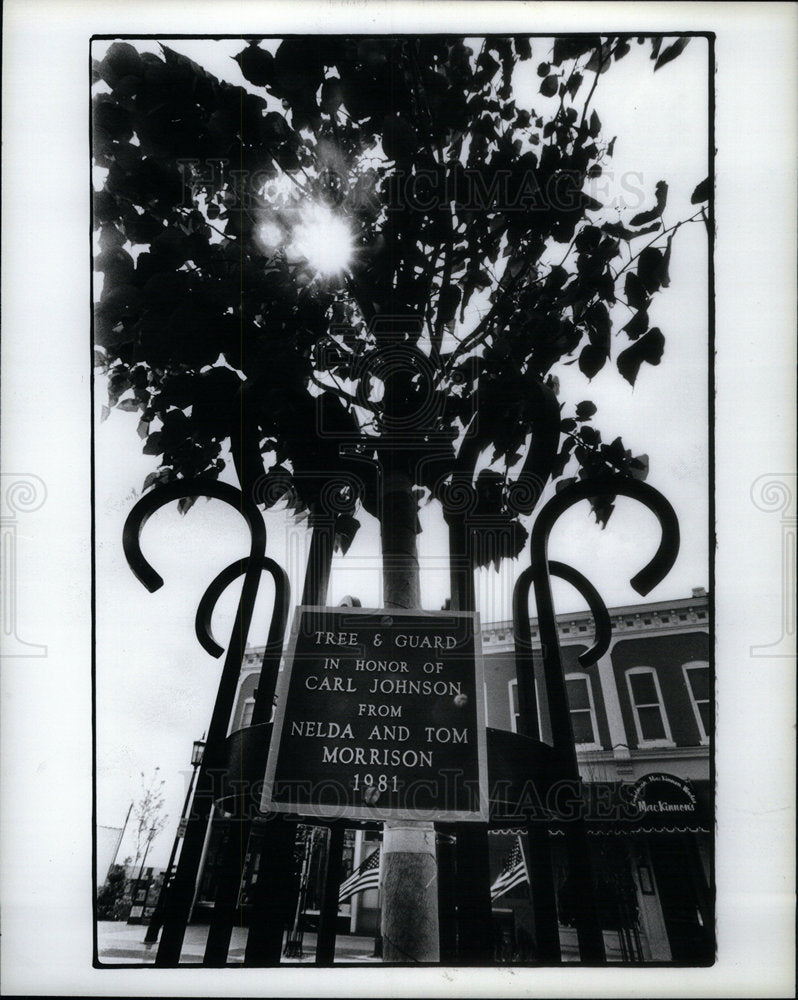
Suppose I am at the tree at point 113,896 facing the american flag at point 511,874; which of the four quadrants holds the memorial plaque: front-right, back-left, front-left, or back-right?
front-right

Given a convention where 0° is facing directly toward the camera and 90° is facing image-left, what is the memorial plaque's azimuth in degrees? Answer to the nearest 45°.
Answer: approximately 0°
